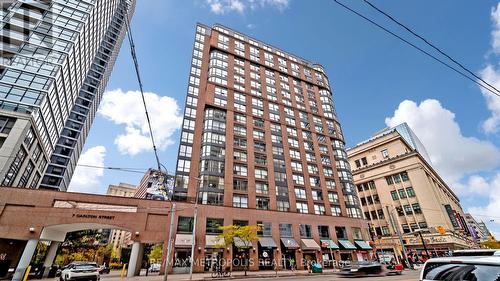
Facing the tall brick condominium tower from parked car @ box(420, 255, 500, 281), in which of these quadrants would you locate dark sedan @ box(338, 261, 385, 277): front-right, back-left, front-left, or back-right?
front-right

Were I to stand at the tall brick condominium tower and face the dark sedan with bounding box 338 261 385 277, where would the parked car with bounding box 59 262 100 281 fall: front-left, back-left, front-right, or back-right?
front-right

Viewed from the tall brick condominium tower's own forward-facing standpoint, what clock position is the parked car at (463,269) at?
The parked car is roughly at 1 o'clock from the tall brick condominium tower.

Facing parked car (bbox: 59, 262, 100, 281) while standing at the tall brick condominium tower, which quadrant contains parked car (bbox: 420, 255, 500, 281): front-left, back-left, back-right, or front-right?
front-left

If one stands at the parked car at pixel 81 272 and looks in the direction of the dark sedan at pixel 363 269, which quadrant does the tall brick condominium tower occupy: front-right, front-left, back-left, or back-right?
front-left

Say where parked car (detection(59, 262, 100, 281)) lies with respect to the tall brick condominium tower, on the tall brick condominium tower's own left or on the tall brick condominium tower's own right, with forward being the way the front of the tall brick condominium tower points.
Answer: on the tall brick condominium tower's own right

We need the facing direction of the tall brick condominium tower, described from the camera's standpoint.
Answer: facing the viewer and to the right of the viewer

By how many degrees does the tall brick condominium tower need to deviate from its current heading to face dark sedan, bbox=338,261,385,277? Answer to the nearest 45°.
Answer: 0° — it already faces it
